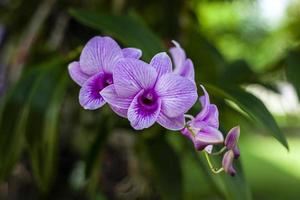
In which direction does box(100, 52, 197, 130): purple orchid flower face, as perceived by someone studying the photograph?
facing the viewer
